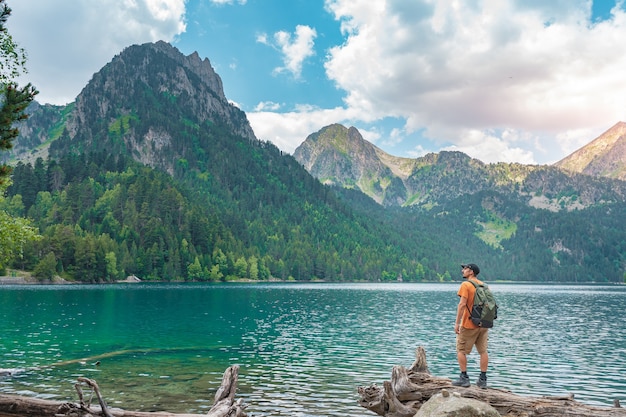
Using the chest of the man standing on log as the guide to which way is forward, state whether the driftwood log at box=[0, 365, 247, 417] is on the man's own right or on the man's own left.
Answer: on the man's own left

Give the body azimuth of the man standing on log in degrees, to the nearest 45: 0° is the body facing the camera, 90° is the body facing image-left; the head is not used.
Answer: approximately 135°
